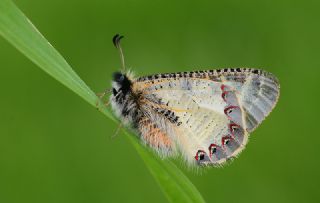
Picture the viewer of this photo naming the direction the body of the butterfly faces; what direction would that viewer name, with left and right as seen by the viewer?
facing to the left of the viewer
